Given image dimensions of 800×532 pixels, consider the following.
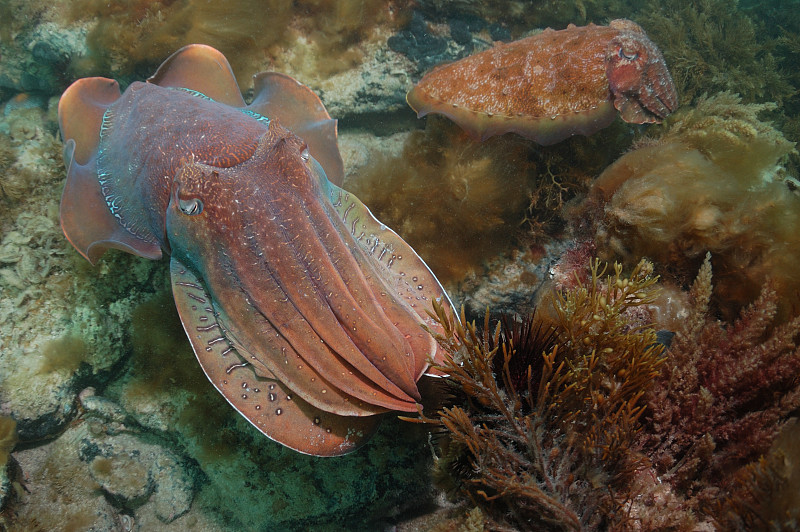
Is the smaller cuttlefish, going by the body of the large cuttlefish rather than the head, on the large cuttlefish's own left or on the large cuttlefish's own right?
on the large cuttlefish's own left

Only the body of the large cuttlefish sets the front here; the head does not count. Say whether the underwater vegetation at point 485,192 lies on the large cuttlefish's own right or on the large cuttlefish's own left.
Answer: on the large cuttlefish's own left

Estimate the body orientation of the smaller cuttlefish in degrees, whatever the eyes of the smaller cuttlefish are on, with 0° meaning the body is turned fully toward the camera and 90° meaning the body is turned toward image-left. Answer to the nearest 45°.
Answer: approximately 270°

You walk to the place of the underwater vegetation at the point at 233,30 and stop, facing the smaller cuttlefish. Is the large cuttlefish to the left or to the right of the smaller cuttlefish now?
right

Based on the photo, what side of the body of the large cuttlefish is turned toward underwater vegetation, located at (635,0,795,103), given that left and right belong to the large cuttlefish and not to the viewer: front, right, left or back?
left

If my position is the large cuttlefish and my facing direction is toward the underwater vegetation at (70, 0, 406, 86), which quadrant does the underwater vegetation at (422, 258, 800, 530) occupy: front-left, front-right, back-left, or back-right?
back-right

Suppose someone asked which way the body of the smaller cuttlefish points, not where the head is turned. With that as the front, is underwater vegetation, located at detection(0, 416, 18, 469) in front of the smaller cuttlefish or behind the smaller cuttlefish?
behind

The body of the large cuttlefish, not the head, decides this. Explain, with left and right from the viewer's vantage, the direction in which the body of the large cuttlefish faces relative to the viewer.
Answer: facing the viewer and to the right of the viewer

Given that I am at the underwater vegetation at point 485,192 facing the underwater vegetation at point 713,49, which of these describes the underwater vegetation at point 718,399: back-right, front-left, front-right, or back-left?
back-right

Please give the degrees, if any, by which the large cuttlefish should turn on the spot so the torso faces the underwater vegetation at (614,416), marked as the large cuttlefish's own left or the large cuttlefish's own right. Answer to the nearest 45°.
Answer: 0° — it already faces it

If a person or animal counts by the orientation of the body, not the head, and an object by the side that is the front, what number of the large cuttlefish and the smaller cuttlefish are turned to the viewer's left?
0

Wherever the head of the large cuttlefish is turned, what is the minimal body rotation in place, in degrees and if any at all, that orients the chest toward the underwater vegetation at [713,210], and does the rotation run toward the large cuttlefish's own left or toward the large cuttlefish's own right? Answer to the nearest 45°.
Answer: approximately 45° to the large cuttlefish's own left
